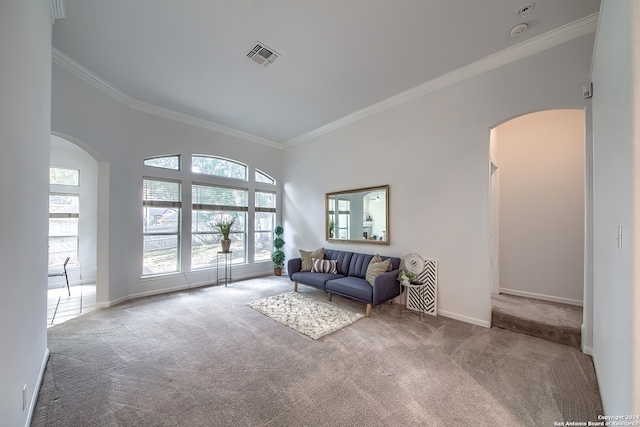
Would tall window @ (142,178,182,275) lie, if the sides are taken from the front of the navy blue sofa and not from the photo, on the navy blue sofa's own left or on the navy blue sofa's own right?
on the navy blue sofa's own right

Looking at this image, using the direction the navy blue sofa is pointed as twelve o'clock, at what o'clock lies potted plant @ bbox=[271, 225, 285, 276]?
The potted plant is roughly at 3 o'clock from the navy blue sofa.

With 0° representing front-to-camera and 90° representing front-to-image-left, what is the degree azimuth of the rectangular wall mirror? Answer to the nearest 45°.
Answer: approximately 45°

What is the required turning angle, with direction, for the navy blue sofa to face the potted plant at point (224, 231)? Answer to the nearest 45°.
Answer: approximately 45° to its right

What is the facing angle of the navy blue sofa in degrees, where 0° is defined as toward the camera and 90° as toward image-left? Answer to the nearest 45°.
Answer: approximately 45°

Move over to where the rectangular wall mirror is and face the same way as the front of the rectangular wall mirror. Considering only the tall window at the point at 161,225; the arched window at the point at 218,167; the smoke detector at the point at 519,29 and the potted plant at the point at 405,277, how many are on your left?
2

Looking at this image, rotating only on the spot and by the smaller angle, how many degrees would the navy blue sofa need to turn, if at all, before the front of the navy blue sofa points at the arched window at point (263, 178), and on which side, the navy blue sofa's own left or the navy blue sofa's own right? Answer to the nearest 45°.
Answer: approximately 90° to the navy blue sofa's own right

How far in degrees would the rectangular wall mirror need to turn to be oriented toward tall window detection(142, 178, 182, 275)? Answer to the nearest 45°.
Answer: approximately 45° to its right
